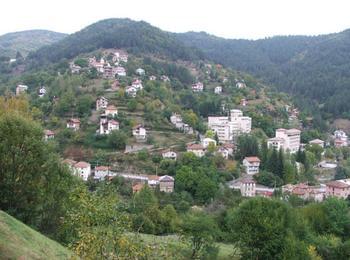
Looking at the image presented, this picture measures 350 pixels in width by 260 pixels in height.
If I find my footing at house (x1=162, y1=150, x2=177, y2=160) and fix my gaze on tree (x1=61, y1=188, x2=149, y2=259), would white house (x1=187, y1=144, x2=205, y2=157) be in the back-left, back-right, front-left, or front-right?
back-left

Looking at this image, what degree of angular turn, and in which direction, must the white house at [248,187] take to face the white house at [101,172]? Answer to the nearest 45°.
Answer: approximately 90° to its right

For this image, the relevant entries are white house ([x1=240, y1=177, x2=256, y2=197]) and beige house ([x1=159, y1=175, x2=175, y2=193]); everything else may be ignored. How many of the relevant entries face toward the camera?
2

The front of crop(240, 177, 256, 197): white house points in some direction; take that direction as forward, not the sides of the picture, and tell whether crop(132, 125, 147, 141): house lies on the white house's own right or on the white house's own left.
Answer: on the white house's own right

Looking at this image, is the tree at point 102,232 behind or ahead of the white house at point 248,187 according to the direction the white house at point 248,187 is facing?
ahead

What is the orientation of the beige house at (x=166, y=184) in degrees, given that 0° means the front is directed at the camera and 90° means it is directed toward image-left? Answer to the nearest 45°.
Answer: approximately 0°

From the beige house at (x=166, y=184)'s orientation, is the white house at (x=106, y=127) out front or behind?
behind

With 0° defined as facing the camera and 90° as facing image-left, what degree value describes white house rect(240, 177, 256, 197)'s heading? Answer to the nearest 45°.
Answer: approximately 0°

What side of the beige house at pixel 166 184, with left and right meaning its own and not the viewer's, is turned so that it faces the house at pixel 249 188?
left

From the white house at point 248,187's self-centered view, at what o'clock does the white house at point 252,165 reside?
the white house at point 252,165 is roughly at 6 o'clock from the white house at point 248,187.
